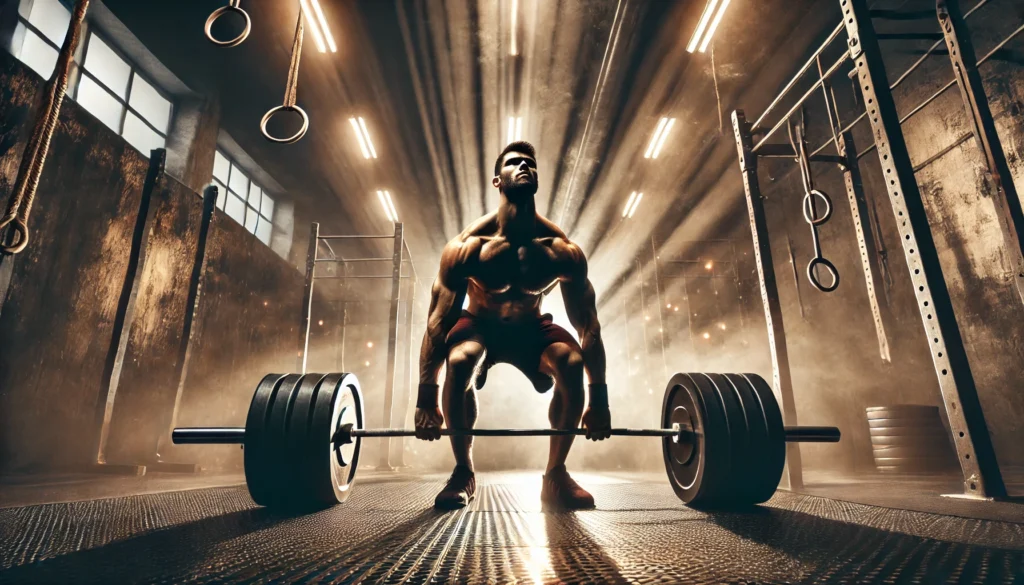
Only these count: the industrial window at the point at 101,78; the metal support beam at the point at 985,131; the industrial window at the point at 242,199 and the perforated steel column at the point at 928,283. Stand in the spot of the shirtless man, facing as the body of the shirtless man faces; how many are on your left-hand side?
2

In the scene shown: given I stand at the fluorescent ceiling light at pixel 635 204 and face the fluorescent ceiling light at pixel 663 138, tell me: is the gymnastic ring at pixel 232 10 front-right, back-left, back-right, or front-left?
front-right

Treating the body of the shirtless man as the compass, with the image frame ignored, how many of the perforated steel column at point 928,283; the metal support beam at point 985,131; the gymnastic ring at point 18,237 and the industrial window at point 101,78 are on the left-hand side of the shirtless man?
2

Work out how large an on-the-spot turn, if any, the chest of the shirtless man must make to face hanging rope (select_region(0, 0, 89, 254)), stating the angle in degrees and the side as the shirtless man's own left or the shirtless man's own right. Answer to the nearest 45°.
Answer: approximately 90° to the shirtless man's own right

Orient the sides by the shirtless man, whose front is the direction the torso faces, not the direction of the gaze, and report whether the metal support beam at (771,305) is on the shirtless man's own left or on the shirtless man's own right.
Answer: on the shirtless man's own left

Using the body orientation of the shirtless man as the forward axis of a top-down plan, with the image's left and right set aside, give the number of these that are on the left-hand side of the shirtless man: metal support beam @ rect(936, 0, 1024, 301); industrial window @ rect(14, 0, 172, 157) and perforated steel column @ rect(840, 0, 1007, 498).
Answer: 2

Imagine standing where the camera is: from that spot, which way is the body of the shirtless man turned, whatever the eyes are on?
toward the camera

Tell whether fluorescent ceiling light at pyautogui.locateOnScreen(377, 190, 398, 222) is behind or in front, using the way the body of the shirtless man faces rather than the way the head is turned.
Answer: behind

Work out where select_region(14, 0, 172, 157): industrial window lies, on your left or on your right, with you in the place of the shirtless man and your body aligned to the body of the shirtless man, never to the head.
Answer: on your right

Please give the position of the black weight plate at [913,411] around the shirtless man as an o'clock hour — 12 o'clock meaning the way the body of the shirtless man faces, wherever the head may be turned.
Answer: The black weight plate is roughly at 8 o'clock from the shirtless man.

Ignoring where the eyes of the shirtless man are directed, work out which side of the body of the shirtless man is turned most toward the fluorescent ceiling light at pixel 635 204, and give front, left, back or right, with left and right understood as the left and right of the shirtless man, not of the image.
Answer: back

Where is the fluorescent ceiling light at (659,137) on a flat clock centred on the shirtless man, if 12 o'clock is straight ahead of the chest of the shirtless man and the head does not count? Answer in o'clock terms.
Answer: The fluorescent ceiling light is roughly at 7 o'clock from the shirtless man.
